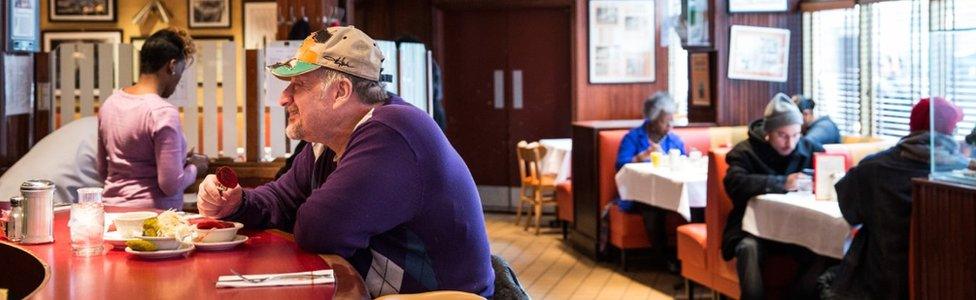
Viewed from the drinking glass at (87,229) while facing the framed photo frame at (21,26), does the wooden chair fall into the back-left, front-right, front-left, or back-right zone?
front-right

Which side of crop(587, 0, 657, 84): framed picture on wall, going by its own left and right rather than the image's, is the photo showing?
front

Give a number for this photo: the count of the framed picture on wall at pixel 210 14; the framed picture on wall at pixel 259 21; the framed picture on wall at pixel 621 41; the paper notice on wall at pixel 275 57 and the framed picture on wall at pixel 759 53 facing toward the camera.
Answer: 5

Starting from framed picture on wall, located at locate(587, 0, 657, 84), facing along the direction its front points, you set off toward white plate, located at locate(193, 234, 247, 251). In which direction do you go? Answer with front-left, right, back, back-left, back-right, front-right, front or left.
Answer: front

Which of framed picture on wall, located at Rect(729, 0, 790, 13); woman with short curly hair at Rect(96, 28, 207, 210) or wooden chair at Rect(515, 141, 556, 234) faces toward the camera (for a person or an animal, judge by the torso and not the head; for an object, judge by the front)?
the framed picture on wall

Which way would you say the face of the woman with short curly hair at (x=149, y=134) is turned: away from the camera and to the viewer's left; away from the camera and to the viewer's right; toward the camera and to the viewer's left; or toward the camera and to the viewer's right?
away from the camera and to the viewer's right

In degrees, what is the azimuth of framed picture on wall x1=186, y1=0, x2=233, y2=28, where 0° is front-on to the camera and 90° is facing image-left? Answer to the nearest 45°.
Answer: approximately 0°

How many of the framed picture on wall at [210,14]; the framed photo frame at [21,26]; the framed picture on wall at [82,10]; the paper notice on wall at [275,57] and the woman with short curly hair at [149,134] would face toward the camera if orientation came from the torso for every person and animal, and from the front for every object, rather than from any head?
4

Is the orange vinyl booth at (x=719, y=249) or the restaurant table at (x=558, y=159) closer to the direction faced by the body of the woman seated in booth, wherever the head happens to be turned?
the orange vinyl booth

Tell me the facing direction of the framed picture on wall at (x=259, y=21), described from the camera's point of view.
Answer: facing the viewer

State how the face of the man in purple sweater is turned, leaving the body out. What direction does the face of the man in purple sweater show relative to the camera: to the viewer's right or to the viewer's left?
to the viewer's left

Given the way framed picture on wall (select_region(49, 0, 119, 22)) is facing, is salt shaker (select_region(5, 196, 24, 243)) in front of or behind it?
in front

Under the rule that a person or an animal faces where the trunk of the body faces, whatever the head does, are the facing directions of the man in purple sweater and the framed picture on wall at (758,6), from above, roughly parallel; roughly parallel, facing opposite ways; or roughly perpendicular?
roughly perpendicular

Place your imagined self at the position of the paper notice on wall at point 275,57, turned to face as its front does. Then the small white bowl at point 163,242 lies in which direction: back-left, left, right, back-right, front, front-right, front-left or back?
front

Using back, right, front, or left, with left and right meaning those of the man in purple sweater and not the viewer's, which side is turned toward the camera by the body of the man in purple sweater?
left

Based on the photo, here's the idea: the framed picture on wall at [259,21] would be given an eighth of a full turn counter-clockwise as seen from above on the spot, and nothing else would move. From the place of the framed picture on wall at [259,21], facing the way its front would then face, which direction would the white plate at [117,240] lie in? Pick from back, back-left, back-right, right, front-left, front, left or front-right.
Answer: front-right

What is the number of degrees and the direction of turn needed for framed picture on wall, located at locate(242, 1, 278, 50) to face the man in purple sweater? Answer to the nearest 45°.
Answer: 0° — it already faces them
